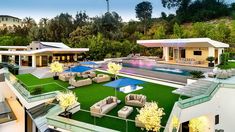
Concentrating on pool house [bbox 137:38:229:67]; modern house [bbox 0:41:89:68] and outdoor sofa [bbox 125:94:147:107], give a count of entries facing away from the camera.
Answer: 0

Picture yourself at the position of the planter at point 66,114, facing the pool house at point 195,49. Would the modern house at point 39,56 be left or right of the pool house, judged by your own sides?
left

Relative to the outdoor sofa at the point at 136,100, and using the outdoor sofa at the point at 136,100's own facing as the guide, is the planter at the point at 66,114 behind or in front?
in front

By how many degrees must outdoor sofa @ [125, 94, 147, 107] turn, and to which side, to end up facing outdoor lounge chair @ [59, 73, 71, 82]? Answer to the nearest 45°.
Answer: approximately 90° to its right

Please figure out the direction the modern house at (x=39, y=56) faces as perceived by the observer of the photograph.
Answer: facing the viewer and to the right of the viewer

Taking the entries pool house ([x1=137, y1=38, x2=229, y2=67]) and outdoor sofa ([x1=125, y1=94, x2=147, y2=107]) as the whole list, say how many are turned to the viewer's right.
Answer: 0

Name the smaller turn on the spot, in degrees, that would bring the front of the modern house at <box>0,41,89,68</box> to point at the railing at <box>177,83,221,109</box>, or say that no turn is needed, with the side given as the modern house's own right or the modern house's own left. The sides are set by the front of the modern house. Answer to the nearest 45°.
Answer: approximately 45° to the modern house's own left

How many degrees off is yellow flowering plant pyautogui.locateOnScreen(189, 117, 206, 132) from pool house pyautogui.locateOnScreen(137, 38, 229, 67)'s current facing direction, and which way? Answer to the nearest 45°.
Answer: approximately 45° to its left

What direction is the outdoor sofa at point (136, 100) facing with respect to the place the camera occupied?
facing the viewer and to the left of the viewer
